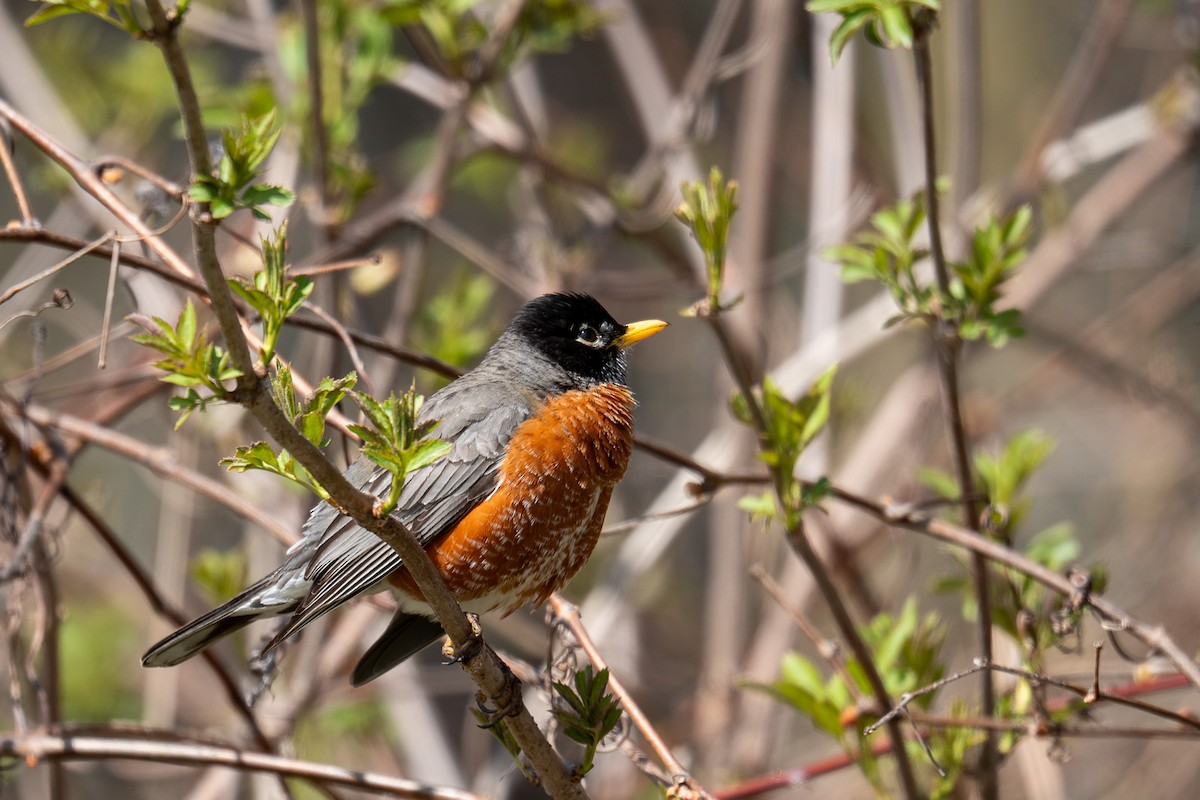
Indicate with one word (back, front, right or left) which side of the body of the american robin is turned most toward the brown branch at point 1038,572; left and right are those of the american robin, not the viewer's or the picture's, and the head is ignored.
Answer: front

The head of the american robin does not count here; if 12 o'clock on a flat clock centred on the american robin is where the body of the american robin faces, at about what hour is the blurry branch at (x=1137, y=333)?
The blurry branch is roughly at 11 o'clock from the american robin.

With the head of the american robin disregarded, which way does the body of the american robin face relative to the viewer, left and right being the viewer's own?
facing to the right of the viewer

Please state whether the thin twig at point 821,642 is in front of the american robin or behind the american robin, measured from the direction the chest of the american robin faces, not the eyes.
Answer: in front

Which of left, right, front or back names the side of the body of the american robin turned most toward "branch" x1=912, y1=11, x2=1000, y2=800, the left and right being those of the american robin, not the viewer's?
front

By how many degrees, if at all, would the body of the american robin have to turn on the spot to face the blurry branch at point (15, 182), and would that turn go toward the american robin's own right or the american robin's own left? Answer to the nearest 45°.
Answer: approximately 135° to the american robin's own right
